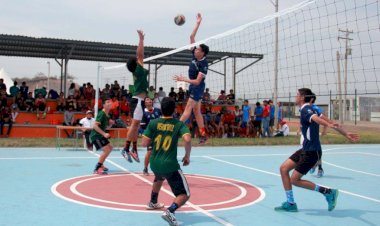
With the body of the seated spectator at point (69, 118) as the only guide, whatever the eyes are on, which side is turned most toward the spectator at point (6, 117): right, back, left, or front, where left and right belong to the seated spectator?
right

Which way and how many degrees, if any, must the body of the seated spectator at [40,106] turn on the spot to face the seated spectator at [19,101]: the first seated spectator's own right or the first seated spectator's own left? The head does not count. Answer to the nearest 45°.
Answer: approximately 90° to the first seated spectator's own right

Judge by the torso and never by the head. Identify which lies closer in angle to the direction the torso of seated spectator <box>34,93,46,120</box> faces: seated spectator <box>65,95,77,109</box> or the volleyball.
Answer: the volleyball

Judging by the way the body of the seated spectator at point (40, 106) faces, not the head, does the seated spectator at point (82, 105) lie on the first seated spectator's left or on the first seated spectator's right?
on the first seated spectator's left

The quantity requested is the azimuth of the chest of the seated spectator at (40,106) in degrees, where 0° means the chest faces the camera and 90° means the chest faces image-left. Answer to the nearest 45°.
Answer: approximately 0°

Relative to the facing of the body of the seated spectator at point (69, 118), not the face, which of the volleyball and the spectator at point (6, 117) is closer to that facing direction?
the volleyball

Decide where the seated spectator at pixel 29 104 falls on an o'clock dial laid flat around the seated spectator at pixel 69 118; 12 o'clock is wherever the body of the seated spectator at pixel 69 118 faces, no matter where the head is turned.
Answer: the seated spectator at pixel 29 104 is roughly at 4 o'clock from the seated spectator at pixel 69 118.

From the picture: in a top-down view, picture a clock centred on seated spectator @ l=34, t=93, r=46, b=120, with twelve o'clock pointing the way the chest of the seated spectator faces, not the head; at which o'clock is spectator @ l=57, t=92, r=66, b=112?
The spectator is roughly at 9 o'clock from the seated spectator.

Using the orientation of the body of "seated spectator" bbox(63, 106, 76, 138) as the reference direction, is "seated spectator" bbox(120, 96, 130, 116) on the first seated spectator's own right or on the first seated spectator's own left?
on the first seated spectator's own left

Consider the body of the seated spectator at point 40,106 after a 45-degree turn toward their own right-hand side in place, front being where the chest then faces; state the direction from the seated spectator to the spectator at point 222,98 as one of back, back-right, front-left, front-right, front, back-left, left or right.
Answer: back-left

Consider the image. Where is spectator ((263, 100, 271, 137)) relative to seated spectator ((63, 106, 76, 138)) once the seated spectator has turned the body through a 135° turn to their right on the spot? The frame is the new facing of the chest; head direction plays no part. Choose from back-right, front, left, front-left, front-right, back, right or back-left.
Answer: back-right

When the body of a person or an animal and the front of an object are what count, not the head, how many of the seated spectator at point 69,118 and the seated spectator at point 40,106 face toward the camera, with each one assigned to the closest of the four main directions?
2

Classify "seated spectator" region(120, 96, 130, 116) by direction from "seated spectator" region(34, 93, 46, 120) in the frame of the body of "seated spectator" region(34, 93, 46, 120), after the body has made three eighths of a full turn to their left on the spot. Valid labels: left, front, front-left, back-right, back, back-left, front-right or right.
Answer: front-right
